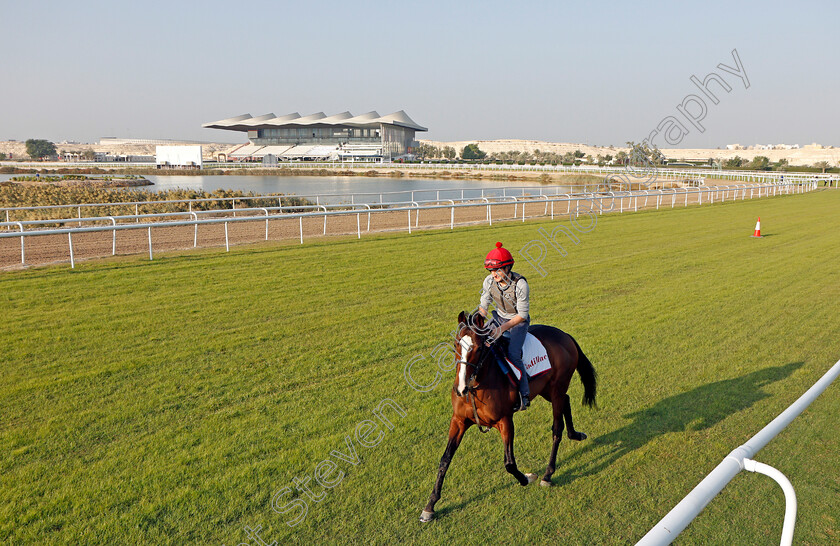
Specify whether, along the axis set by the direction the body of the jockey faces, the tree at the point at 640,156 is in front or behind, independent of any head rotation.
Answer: behind

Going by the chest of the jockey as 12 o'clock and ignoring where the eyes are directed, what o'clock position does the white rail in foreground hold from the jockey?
The white rail in foreground is roughly at 10 o'clock from the jockey.

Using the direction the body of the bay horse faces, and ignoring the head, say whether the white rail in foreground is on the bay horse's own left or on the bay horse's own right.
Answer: on the bay horse's own left

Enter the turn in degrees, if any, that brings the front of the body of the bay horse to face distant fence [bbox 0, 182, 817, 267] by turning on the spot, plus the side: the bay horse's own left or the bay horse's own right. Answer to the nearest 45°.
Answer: approximately 135° to the bay horse's own right

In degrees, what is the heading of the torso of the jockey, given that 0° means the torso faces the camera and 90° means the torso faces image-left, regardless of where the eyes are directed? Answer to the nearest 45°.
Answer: approximately 45°

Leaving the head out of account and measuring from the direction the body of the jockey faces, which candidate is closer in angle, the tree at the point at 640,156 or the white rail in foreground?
the white rail in foreground

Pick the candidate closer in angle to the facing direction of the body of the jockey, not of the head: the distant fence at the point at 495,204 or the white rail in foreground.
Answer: the white rail in foreground

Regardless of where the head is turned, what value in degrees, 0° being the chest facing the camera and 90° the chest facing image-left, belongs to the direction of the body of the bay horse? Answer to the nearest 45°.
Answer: approximately 45°

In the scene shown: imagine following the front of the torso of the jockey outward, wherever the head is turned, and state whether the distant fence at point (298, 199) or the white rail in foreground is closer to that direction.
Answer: the white rail in foreground
